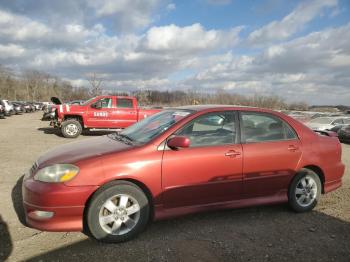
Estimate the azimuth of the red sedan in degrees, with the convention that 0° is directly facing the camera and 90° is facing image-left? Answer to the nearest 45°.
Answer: approximately 45°

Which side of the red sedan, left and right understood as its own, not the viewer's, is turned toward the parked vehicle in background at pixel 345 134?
back

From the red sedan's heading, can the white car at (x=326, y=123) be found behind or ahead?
behind
